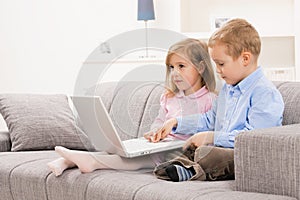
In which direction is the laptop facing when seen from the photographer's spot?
facing away from the viewer and to the right of the viewer

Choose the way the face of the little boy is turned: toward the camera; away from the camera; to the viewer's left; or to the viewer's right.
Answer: to the viewer's left

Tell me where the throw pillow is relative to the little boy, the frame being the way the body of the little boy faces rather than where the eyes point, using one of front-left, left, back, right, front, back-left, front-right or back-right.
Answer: right

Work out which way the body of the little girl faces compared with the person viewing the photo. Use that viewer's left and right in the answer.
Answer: facing the viewer and to the left of the viewer

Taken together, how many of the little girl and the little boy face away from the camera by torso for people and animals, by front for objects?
0

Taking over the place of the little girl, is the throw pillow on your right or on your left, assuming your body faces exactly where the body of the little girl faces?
on your right

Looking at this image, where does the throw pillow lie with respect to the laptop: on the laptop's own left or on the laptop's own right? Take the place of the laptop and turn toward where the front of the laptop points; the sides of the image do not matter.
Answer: on the laptop's own left

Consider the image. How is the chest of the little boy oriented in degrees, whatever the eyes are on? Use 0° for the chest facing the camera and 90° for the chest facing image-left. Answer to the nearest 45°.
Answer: approximately 45°
